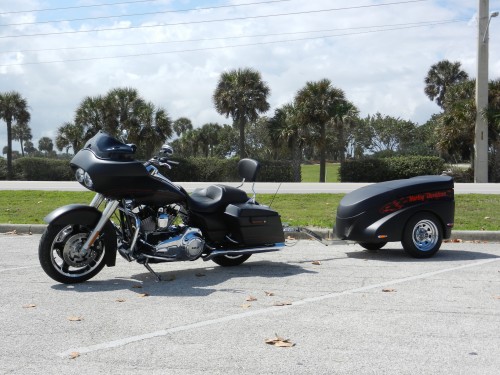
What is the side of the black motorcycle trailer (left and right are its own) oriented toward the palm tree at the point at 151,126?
right

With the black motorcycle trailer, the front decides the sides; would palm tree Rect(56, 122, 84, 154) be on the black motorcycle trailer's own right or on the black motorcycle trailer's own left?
on the black motorcycle trailer's own right

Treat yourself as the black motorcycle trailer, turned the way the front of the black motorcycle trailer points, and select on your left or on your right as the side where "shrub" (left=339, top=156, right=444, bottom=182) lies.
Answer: on your right

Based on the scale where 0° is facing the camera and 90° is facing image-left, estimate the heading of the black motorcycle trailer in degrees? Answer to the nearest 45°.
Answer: approximately 45°

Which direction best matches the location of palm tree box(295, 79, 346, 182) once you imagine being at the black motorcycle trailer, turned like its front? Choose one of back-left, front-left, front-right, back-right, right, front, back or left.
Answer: back-right

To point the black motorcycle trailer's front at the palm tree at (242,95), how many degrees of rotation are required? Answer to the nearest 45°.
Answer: approximately 135° to its right

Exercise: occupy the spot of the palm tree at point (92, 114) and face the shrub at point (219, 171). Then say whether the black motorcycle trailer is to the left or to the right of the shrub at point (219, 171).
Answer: right

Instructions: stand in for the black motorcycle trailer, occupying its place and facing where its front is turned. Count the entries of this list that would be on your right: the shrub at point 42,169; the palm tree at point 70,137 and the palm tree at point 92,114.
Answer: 3

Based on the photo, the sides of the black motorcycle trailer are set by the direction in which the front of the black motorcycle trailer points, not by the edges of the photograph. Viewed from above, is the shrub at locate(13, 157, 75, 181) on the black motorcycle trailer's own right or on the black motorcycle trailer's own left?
on the black motorcycle trailer's own right

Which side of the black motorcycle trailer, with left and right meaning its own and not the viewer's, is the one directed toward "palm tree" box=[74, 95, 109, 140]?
right
